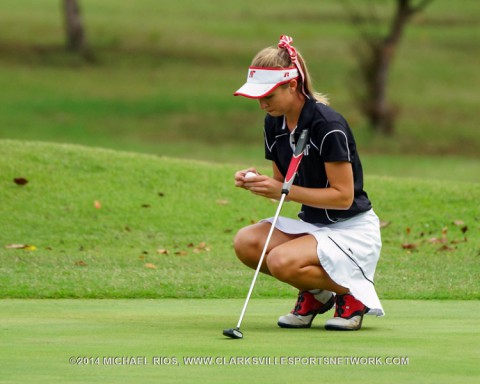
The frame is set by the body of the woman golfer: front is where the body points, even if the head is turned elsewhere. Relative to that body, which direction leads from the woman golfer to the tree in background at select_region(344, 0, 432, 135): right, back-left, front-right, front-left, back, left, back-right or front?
back-right

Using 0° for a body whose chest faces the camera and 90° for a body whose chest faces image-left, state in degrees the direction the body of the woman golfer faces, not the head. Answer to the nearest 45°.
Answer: approximately 45°

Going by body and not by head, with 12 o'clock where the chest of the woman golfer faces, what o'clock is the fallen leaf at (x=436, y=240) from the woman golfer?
The fallen leaf is roughly at 5 o'clock from the woman golfer.

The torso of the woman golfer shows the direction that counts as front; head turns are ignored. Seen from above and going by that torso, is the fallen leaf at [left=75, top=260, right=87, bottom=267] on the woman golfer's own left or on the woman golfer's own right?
on the woman golfer's own right

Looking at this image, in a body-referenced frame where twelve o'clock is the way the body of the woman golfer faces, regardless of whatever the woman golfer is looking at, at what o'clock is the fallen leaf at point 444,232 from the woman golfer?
The fallen leaf is roughly at 5 o'clock from the woman golfer.

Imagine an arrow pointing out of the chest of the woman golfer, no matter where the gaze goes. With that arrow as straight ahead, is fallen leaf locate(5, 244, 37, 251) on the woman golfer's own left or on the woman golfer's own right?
on the woman golfer's own right

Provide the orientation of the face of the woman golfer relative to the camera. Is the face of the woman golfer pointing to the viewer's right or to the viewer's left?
to the viewer's left
